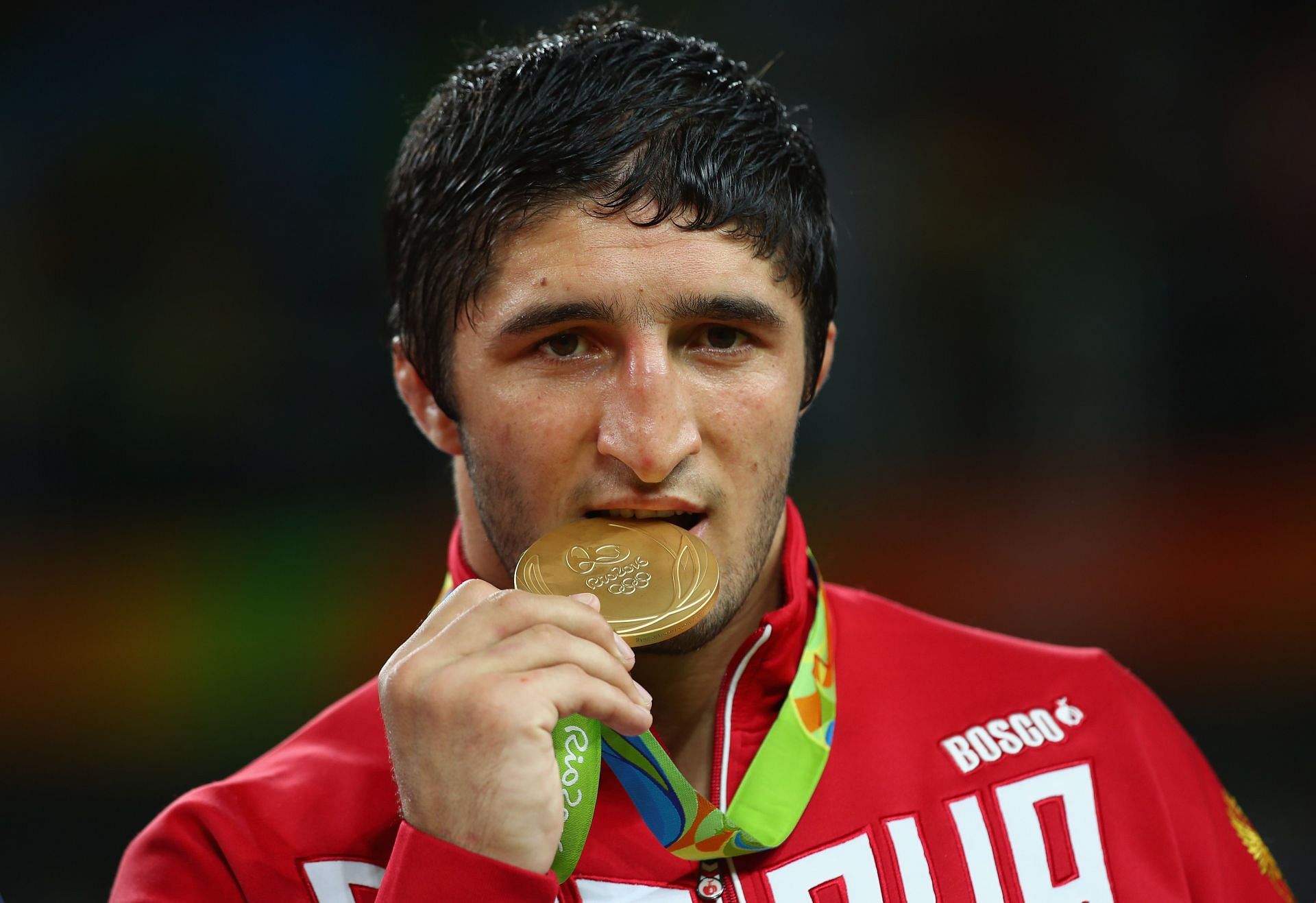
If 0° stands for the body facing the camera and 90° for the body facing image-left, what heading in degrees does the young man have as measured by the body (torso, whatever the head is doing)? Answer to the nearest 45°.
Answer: approximately 0°
